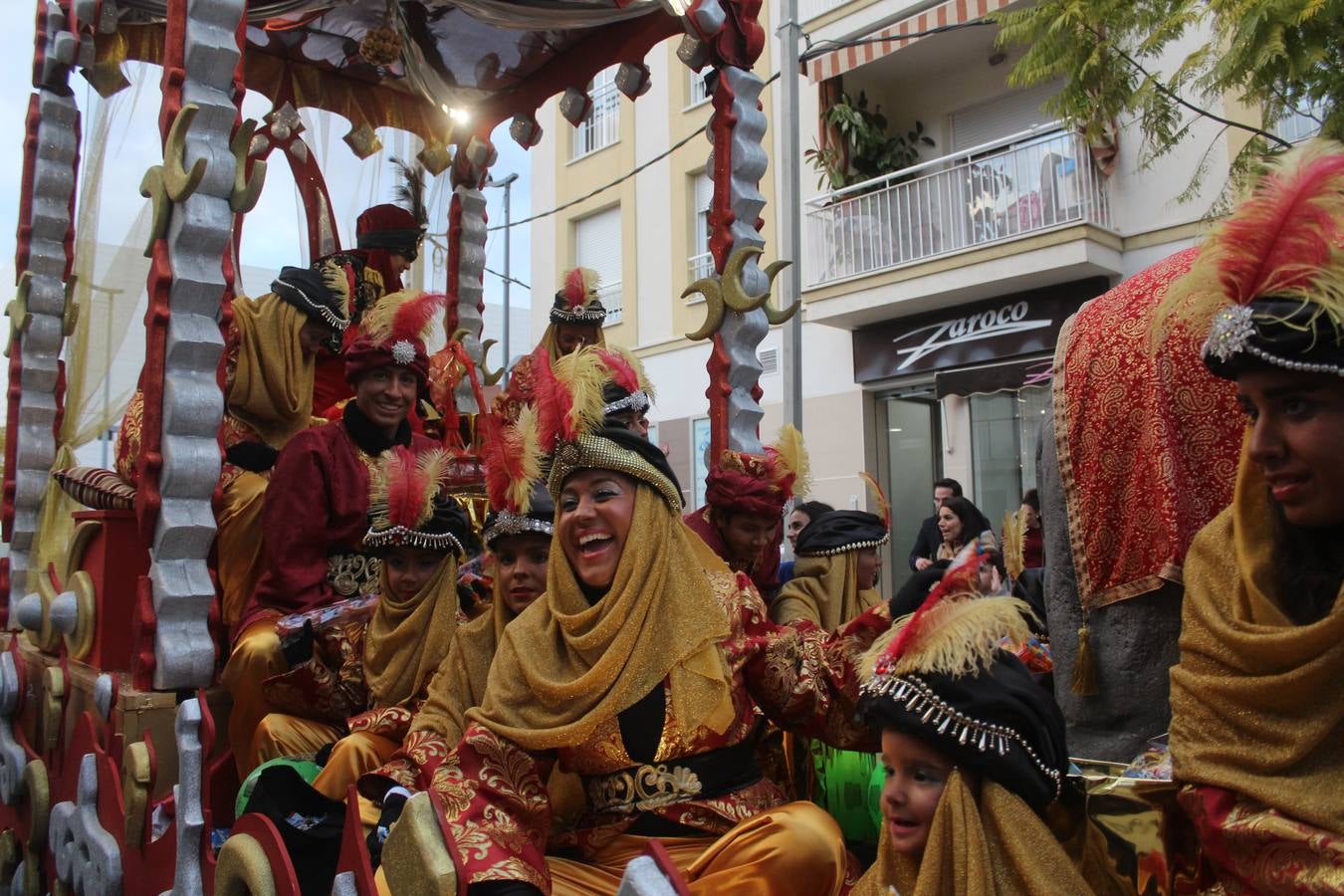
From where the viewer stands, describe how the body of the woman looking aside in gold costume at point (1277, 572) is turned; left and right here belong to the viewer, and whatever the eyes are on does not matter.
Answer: facing the viewer and to the left of the viewer

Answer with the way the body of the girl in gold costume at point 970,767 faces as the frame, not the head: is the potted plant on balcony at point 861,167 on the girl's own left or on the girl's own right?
on the girl's own right

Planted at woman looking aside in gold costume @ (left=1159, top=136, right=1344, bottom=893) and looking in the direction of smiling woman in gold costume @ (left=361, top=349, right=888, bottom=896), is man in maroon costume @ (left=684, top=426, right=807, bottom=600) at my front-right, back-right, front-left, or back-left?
front-right

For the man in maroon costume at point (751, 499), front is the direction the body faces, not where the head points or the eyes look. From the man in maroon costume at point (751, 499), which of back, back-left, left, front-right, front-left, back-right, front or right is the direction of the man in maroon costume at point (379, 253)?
back

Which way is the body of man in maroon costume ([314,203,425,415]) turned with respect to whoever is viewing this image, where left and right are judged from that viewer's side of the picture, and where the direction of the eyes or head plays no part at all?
facing to the right of the viewer

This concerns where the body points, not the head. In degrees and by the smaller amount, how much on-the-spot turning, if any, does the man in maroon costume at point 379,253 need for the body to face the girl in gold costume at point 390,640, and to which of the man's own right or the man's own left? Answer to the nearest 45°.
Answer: approximately 90° to the man's own right

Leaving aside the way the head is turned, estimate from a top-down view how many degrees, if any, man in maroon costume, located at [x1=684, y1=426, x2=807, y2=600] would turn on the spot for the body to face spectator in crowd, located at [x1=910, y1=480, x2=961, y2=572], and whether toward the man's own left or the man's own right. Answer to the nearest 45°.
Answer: approximately 135° to the man's own left

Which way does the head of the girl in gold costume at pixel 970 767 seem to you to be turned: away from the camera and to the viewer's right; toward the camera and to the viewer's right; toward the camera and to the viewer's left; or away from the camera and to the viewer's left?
toward the camera and to the viewer's left

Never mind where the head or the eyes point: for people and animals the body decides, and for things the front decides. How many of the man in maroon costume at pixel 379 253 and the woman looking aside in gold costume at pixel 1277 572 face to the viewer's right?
1
